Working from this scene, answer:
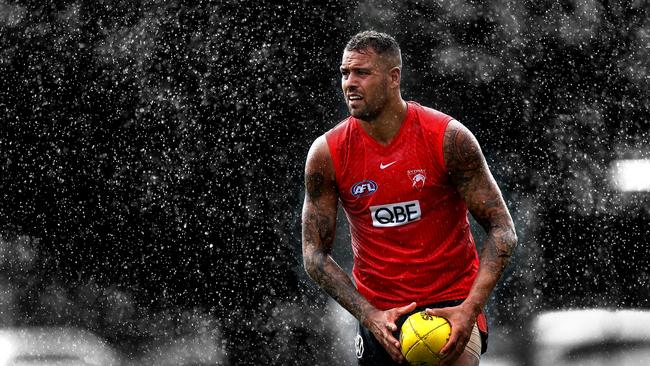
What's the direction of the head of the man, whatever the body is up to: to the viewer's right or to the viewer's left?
to the viewer's left

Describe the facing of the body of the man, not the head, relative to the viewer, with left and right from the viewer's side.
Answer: facing the viewer
